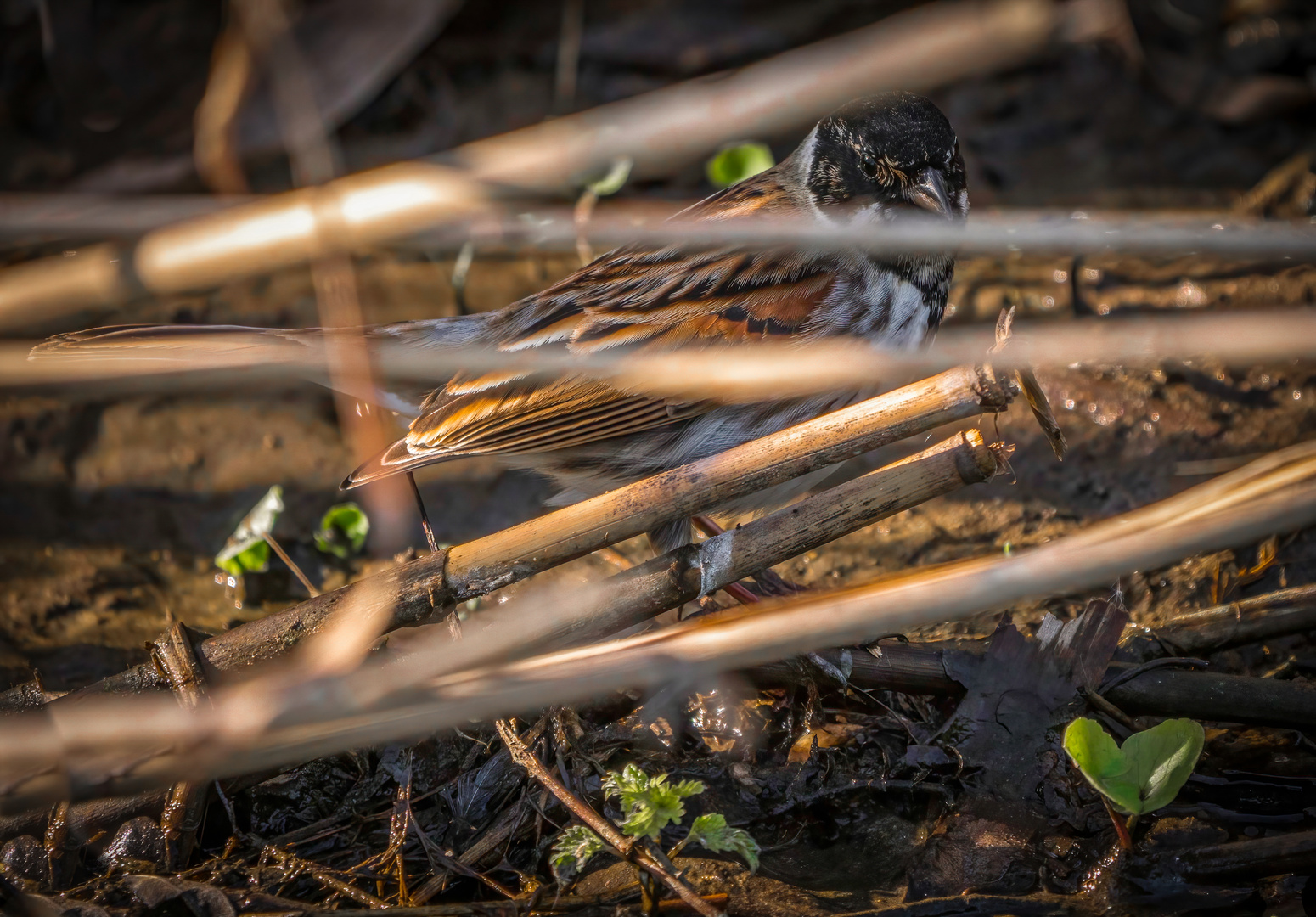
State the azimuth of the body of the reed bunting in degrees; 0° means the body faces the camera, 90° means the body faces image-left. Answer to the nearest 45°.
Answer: approximately 270°

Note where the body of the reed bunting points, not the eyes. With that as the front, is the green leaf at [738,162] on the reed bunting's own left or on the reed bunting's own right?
on the reed bunting's own left

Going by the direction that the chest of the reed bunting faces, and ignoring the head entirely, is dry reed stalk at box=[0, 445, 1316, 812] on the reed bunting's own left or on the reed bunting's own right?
on the reed bunting's own right

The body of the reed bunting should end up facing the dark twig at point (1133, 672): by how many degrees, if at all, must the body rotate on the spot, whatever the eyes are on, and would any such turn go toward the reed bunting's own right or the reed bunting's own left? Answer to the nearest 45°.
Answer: approximately 45° to the reed bunting's own right

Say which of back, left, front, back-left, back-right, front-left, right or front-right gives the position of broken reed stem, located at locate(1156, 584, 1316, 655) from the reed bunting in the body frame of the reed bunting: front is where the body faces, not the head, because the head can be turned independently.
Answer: front-right

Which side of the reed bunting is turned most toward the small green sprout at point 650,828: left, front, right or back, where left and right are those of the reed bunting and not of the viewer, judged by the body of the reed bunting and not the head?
right

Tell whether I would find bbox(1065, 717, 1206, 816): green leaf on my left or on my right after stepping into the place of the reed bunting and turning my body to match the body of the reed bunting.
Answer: on my right

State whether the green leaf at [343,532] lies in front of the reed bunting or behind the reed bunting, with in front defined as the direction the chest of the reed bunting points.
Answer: behind
